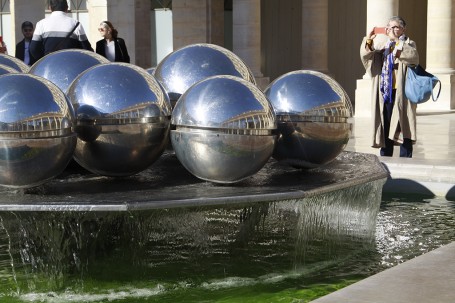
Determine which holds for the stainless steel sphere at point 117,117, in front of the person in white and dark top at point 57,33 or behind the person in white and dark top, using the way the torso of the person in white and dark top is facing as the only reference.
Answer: behind

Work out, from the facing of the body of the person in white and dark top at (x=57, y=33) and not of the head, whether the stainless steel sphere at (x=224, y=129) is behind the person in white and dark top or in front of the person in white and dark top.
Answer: behind

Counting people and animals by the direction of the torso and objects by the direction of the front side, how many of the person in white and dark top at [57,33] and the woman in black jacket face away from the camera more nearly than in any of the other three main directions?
1

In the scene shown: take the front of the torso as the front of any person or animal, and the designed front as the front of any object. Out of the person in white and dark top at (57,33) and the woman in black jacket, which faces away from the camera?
the person in white and dark top

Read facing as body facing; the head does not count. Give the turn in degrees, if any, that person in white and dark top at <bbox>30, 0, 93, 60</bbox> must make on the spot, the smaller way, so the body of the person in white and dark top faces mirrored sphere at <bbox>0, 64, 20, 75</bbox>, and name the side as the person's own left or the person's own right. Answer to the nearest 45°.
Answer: approximately 180°

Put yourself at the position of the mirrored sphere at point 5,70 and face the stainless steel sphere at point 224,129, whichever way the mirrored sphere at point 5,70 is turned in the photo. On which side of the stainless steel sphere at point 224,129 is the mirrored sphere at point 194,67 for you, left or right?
left

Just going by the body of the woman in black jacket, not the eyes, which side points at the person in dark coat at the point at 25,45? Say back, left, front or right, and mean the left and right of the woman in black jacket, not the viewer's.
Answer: right

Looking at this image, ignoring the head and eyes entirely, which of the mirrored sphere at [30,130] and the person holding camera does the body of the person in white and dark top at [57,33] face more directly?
the person holding camera

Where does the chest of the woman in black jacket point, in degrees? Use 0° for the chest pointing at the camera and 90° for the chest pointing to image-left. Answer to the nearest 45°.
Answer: approximately 45°

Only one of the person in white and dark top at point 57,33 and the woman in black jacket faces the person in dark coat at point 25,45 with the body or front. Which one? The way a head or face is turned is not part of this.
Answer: the person in white and dark top at point 57,33

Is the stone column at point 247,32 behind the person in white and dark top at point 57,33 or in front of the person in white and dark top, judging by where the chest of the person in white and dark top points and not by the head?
in front

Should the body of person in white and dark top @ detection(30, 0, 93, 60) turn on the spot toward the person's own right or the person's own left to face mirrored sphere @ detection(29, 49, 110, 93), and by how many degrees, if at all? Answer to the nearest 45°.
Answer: approximately 180°

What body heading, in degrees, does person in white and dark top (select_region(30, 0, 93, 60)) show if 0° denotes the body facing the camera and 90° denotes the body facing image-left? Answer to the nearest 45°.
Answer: approximately 180°

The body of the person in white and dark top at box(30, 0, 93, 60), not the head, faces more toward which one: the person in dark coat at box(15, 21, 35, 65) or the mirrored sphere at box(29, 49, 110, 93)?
the person in dark coat
